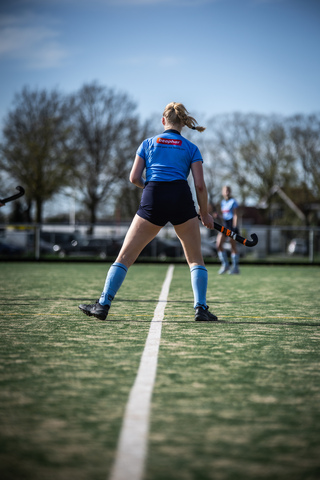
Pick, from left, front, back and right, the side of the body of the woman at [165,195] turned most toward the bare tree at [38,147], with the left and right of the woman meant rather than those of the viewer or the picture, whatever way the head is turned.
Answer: front

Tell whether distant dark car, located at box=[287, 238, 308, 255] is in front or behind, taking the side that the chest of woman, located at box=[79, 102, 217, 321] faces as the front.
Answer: in front

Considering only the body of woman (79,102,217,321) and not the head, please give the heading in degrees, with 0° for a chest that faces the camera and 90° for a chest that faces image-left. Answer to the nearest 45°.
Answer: approximately 180°

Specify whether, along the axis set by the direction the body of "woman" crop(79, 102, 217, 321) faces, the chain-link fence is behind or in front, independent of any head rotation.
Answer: in front

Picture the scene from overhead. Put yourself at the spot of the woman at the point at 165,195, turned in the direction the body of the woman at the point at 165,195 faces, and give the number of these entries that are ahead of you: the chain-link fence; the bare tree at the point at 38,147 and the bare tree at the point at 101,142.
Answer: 3

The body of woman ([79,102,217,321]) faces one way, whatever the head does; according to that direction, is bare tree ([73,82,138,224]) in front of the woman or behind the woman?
in front
